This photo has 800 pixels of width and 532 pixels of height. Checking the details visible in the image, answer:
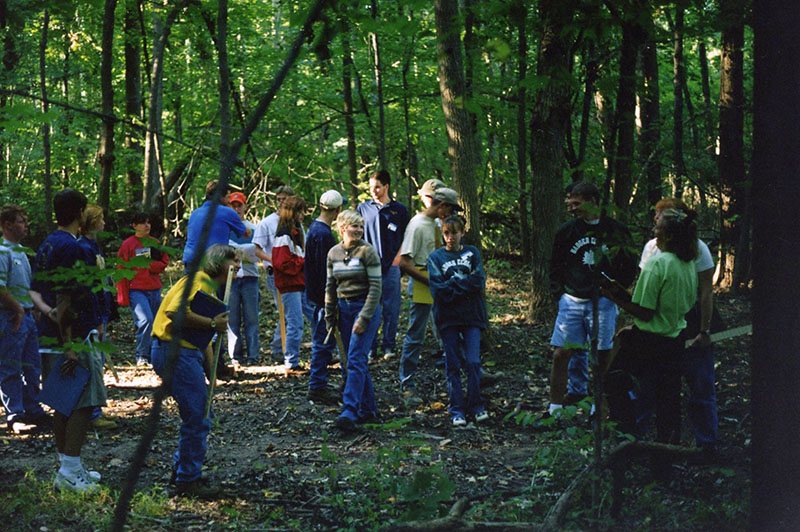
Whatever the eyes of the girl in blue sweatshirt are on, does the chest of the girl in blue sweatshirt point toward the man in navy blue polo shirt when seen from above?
no

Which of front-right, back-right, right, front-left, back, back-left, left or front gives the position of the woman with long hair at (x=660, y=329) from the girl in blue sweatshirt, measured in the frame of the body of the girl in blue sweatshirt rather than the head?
front-left

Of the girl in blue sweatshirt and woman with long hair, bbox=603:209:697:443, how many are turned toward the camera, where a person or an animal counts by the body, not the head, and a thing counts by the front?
1

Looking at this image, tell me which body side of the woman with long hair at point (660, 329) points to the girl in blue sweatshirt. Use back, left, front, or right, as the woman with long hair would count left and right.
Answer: front

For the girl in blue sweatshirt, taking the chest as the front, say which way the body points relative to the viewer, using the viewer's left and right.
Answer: facing the viewer

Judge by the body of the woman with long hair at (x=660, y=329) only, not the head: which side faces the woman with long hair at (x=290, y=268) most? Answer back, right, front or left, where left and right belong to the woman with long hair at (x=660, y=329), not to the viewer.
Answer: front

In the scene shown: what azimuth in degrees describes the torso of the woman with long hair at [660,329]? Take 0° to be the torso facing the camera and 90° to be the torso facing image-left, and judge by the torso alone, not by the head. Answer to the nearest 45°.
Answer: approximately 135°

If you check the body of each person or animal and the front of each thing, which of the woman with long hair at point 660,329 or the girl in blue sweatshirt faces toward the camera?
the girl in blue sweatshirt
